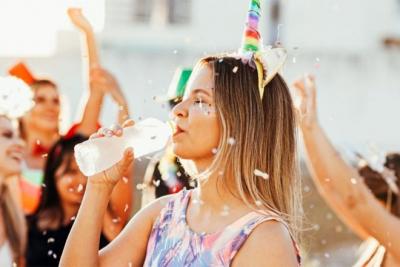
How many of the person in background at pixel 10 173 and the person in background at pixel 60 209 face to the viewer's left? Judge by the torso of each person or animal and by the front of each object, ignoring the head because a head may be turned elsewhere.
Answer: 0

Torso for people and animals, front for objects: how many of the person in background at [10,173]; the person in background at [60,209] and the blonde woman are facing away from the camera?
0

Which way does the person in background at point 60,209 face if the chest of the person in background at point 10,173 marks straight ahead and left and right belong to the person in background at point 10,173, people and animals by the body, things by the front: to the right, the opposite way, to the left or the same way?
the same way

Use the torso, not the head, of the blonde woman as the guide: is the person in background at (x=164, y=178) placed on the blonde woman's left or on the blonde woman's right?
on the blonde woman's right

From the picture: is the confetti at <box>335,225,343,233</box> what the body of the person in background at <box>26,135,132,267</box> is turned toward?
no

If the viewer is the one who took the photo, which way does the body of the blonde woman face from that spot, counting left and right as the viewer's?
facing the viewer and to the left of the viewer

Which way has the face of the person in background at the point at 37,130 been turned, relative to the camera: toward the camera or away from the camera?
toward the camera

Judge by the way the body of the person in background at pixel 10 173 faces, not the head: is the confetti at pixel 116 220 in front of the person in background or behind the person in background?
in front
